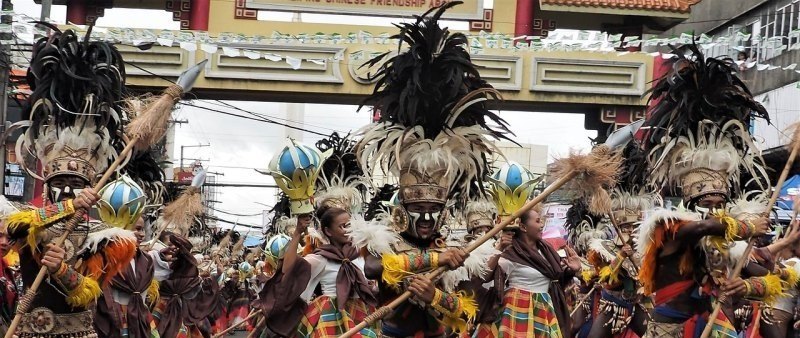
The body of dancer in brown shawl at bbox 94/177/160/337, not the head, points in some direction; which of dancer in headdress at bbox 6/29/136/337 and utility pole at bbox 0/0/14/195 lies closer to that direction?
the dancer in headdress

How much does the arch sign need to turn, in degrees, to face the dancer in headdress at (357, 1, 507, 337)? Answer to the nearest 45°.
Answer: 0° — it already faces them

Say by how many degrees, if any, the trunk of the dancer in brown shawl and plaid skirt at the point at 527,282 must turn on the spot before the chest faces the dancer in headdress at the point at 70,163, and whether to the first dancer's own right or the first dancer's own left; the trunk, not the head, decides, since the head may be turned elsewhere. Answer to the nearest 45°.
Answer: approximately 90° to the first dancer's own right

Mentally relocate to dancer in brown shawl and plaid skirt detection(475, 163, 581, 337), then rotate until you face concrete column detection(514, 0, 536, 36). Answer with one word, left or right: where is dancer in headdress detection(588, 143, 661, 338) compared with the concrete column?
right

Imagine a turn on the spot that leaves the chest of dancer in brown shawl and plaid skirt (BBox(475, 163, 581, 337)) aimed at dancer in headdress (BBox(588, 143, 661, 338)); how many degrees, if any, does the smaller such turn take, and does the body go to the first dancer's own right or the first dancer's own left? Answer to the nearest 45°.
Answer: approximately 90° to the first dancer's own left

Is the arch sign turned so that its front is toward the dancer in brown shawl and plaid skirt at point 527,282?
yes

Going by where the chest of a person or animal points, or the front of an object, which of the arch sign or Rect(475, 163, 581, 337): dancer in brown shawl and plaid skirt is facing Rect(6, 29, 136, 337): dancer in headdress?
the arch sign

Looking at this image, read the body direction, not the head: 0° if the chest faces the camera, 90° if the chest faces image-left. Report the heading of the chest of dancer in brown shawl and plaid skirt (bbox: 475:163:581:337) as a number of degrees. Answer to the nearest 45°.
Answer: approximately 315°

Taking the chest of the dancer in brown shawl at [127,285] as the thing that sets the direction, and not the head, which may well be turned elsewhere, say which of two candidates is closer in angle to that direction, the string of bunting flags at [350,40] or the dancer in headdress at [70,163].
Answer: the dancer in headdress

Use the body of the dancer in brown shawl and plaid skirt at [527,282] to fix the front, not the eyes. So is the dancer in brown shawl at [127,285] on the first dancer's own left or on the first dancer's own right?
on the first dancer's own right

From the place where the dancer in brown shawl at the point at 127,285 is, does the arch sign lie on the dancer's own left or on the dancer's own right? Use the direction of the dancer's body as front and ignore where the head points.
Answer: on the dancer's own left

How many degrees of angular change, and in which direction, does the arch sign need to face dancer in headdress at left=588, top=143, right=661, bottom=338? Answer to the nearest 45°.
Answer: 0° — it already faces them
